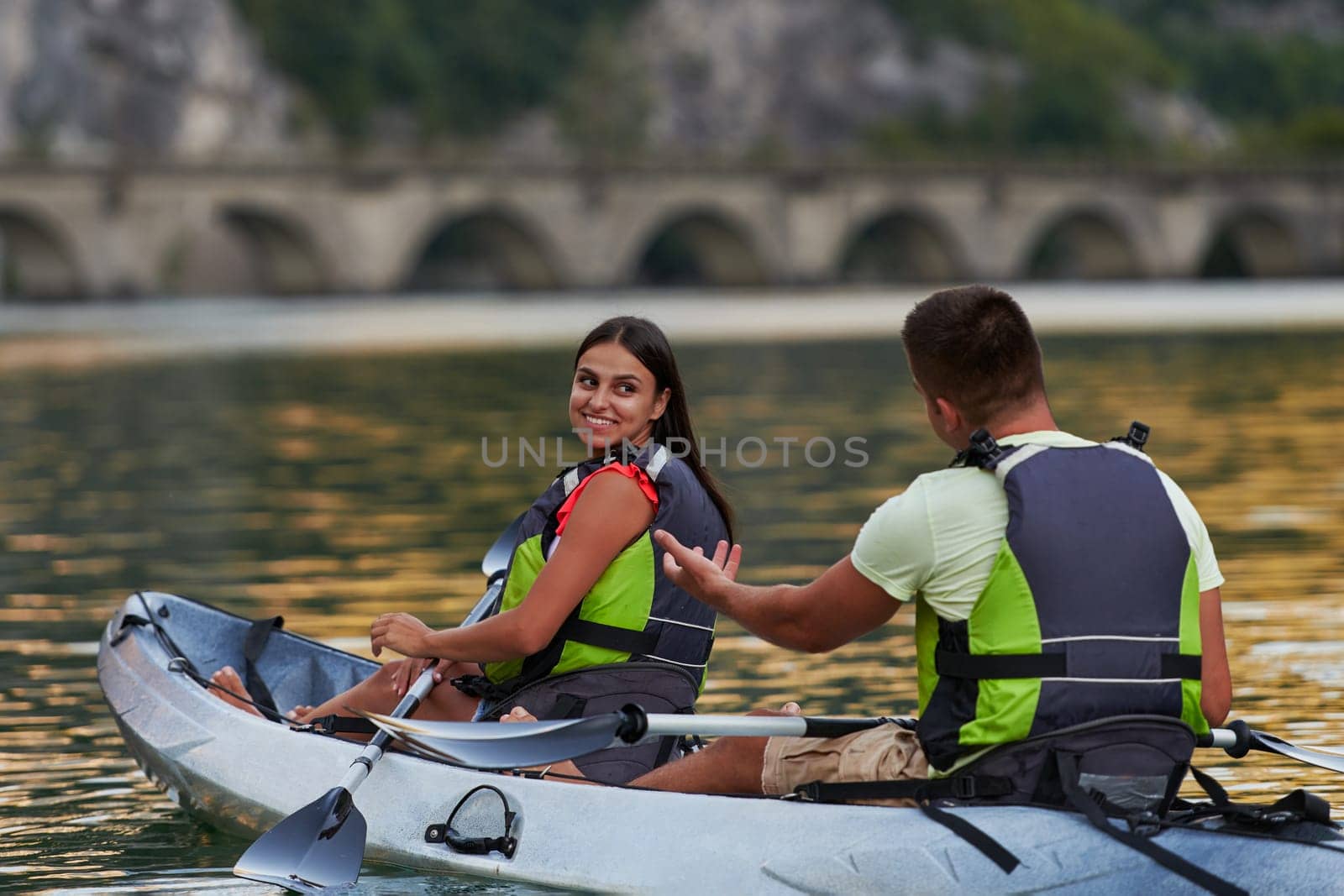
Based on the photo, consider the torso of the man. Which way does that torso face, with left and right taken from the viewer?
facing away from the viewer and to the left of the viewer

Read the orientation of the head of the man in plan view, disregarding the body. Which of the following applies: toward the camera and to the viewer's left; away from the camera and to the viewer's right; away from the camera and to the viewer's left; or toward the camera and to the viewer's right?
away from the camera and to the viewer's left

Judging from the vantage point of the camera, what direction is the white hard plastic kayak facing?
facing to the left of the viewer

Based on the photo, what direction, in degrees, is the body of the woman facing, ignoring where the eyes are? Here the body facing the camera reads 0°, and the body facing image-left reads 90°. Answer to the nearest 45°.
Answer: approximately 90°

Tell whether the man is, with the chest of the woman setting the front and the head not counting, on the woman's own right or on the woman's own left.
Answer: on the woman's own left

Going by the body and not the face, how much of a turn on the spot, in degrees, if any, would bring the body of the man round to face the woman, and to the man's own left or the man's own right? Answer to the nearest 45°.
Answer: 0° — they already face them
